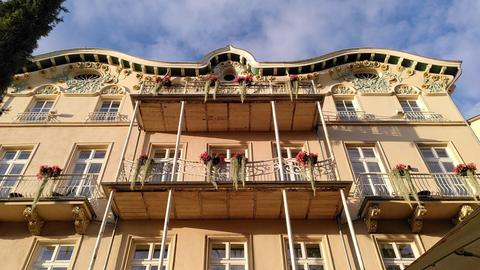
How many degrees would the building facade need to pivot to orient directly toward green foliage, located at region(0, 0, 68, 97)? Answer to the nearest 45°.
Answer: approximately 45° to its right

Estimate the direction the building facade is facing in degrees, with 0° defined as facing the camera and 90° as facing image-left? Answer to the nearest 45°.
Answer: approximately 0°
